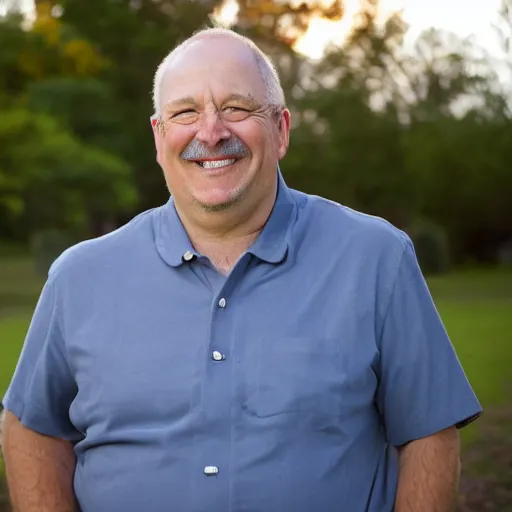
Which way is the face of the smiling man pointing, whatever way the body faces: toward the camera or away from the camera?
toward the camera

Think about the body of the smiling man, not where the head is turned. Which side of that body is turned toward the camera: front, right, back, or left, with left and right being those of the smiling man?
front
